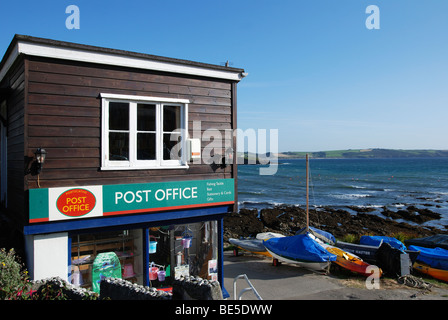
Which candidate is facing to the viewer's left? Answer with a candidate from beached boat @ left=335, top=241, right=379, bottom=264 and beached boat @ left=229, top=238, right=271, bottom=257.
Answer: beached boat @ left=229, top=238, right=271, bottom=257

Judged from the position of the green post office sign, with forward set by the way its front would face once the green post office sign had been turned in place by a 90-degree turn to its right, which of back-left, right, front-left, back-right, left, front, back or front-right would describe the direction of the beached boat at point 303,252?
back

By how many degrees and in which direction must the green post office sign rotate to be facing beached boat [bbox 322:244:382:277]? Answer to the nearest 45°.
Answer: approximately 90° to its left

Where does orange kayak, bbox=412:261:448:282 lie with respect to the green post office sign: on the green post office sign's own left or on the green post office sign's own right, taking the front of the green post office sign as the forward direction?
on the green post office sign's own left

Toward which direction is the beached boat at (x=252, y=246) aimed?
to the viewer's left

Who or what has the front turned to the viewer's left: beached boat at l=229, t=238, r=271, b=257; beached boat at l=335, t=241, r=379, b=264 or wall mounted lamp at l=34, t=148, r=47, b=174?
beached boat at l=229, t=238, r=271, b=257

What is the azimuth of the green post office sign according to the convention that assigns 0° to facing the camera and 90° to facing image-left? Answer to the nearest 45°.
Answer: approximately 315°
